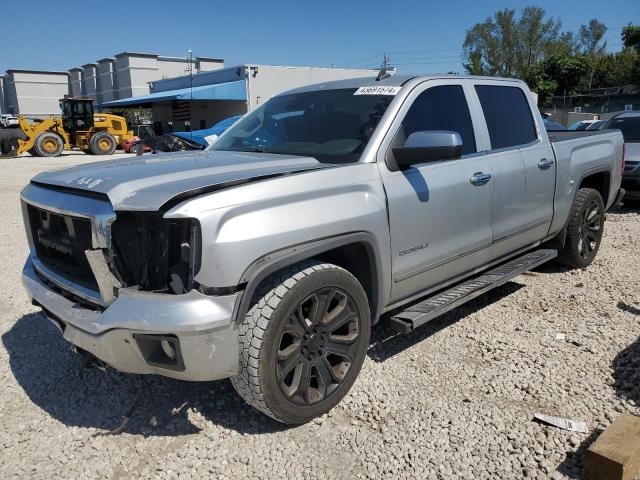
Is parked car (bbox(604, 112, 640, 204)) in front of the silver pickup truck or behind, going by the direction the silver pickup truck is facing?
behind

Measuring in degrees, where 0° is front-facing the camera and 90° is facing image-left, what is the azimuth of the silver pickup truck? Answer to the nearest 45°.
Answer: approximately 45°

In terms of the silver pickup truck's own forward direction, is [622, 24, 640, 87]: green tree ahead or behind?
behind
